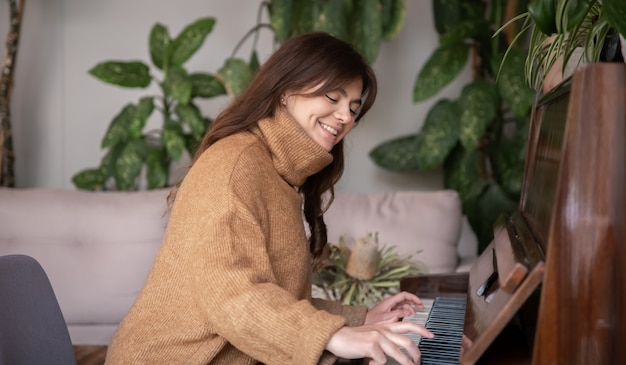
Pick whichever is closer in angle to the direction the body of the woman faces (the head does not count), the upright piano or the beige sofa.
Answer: the upright piano

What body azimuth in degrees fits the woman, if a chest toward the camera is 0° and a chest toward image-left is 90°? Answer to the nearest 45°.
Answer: approximately 270°

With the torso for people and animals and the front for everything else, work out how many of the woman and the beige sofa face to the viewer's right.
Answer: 1

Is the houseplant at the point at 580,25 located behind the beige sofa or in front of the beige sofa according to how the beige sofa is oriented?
in front

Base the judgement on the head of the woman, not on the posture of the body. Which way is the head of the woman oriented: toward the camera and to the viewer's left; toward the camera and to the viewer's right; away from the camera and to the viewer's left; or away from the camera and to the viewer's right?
toward the camera and to the viewer's right

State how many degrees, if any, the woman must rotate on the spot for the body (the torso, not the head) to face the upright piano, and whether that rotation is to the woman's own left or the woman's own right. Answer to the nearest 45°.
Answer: approximately 45° to the woman's own right

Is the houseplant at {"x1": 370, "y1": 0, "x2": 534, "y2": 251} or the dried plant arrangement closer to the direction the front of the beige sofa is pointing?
the dried plant arrangement

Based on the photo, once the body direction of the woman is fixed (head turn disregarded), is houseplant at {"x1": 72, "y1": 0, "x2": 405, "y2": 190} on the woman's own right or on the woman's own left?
on the woman's own left

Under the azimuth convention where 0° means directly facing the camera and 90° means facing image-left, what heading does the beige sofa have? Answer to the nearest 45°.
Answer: approximately 0°

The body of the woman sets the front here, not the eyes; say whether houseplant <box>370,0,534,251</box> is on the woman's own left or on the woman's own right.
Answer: on the woman's own left

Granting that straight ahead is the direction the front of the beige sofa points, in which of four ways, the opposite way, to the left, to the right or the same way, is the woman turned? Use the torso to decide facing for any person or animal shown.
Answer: to the left

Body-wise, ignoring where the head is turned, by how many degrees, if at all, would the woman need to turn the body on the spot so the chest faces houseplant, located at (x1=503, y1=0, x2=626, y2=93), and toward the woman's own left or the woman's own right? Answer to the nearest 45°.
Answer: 0° — they already face it
